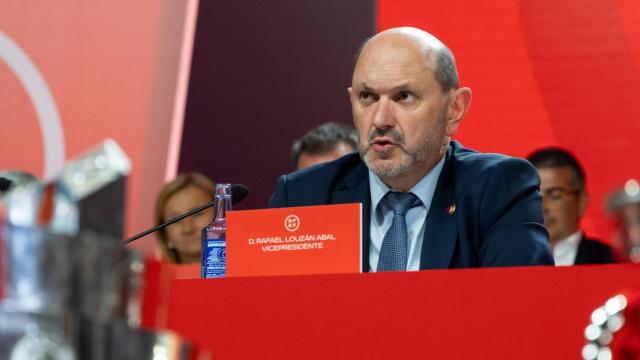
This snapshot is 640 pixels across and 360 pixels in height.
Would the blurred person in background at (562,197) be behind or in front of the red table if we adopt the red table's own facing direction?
behind

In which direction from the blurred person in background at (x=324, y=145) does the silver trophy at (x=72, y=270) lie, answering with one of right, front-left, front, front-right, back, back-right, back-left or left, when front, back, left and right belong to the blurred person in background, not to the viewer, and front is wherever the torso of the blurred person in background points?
front

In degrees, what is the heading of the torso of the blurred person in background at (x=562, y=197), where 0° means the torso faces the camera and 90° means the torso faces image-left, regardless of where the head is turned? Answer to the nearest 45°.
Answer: approximately 45°

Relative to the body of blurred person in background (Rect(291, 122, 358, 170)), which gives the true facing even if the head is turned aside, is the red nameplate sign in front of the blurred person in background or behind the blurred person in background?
in front

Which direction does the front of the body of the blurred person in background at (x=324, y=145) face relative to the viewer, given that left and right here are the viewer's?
facing the viewer

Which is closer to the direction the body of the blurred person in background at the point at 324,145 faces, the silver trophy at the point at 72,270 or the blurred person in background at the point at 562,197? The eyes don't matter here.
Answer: the silver trophy

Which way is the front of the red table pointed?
toward the camera

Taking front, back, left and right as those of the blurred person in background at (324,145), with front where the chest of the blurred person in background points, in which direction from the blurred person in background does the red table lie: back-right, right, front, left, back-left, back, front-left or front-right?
front

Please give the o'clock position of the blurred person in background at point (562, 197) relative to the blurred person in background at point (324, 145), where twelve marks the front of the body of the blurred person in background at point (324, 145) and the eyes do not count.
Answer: the blurred person in background at point (562, 197) is roughly at 9 o'clock from the blurred person in background at point (324, 145).
